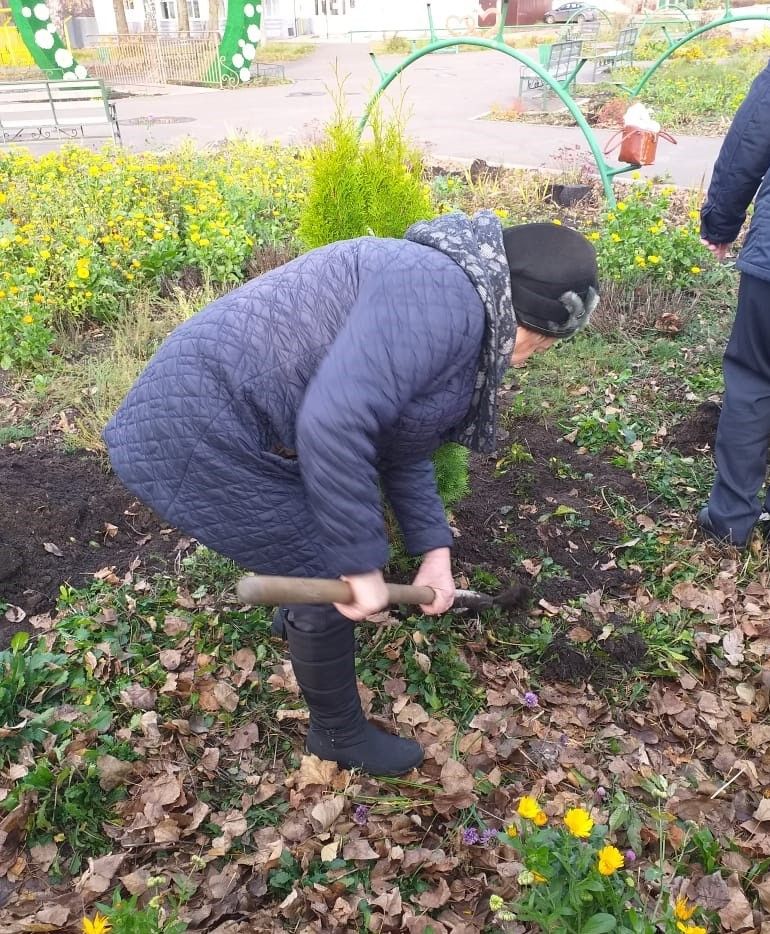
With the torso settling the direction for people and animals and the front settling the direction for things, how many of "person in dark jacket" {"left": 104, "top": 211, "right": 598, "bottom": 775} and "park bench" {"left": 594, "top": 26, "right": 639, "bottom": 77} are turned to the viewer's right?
1

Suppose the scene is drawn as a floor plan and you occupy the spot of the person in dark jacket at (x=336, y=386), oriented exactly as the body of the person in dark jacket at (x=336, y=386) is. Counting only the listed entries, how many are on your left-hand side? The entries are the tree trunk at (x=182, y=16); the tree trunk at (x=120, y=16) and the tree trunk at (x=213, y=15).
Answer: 3

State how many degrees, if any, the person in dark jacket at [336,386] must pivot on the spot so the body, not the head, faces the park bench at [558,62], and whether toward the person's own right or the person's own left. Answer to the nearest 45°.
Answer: approximately 90° to the person's own left

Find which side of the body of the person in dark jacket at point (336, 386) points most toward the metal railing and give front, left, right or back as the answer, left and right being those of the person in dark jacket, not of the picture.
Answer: left

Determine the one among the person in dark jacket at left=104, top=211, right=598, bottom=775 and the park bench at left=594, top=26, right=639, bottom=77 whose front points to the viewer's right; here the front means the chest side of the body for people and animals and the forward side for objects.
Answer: the person in dark jacket

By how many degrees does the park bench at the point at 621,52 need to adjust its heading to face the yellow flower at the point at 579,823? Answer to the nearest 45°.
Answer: approximately 45° to its left

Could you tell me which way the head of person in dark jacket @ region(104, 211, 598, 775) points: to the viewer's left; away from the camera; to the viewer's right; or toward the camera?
to the viewer's right

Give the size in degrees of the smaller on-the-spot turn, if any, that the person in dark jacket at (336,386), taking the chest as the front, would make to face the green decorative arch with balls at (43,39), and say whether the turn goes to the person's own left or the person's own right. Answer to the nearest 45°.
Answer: approximately 90° to the person's own left

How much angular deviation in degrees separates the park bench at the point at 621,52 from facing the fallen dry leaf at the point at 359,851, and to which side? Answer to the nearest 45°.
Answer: approximately 45° to its left

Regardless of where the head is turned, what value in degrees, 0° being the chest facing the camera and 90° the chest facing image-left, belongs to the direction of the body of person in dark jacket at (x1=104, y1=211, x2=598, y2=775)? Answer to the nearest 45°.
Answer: approximately 270°
